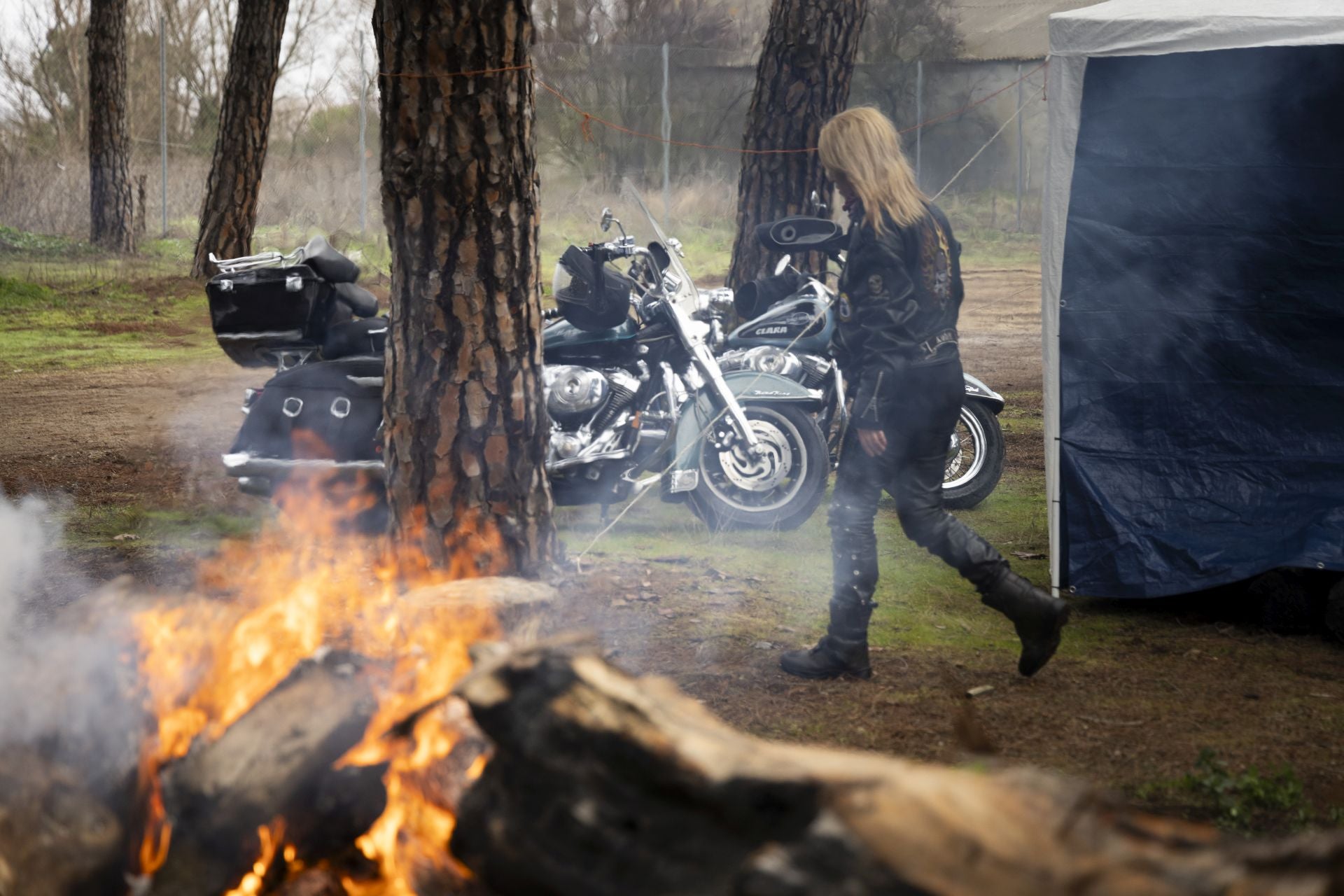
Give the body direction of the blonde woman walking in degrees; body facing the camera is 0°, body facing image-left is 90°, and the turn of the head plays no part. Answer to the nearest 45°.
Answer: approximately 90°

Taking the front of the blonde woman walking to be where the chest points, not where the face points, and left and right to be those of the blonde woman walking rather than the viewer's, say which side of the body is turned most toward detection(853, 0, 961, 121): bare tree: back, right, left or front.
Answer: right

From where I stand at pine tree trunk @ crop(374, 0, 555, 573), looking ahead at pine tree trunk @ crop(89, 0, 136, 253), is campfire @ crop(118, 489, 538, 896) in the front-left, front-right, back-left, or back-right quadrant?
back-left

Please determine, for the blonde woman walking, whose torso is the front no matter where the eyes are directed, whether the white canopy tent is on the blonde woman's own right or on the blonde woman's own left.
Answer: on the blonde woman's own right

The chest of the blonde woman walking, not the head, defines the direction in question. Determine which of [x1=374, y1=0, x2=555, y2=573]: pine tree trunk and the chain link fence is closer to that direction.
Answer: the pine tree trunk

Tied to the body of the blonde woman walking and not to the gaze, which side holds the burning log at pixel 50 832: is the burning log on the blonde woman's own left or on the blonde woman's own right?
on the blonde woman's own left

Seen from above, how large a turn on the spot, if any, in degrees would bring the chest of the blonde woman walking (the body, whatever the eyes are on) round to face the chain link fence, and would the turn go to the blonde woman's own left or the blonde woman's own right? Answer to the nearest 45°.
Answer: approximately 90° to the blonde woman's own right

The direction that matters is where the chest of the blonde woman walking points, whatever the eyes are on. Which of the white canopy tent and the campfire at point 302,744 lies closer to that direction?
the campfire

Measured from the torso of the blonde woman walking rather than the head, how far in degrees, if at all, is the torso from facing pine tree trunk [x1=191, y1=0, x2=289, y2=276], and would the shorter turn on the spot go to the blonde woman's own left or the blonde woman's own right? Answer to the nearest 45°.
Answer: approximately 45° to the blonde woman's own right
